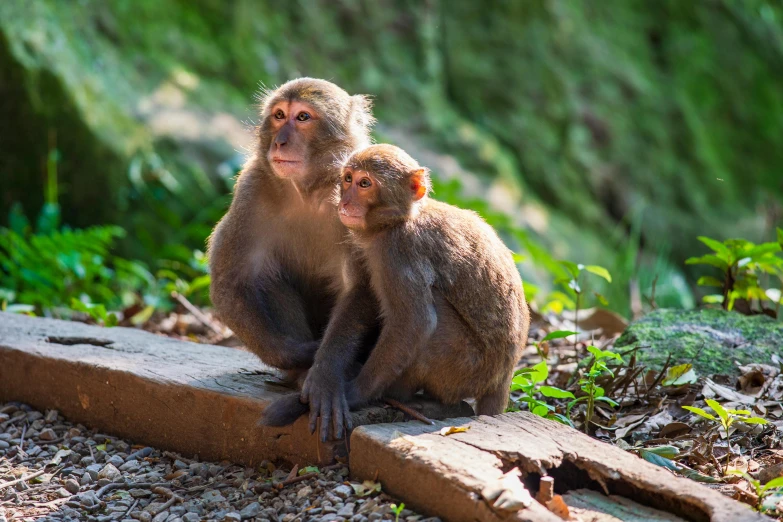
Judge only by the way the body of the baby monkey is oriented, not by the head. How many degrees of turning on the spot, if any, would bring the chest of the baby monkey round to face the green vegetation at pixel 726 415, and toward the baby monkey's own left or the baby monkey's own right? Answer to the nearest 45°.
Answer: approximately 180°

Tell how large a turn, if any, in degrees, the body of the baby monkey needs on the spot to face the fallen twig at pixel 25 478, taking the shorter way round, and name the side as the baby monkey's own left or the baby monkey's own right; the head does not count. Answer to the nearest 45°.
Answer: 0° — it already faces it

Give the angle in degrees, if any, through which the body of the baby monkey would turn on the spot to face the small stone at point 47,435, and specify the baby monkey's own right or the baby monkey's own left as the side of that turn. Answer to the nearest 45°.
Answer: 0° — it already faces it

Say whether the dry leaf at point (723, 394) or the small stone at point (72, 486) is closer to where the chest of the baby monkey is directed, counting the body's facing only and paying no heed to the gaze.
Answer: the small stone

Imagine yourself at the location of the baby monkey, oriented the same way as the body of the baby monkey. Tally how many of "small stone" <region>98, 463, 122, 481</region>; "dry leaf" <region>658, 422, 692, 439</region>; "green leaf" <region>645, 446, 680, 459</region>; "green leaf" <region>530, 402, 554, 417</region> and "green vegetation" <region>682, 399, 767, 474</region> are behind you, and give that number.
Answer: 4

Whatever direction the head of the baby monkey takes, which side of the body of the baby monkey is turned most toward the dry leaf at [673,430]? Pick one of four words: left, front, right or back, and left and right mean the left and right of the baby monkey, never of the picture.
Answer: back

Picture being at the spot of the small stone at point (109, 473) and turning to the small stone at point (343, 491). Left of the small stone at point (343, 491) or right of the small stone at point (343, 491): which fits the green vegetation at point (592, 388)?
left

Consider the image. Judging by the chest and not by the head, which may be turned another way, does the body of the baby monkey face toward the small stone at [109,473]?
yes

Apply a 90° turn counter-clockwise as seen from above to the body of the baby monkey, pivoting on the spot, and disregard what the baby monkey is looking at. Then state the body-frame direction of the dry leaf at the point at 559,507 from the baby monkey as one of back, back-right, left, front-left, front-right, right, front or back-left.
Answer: front-left

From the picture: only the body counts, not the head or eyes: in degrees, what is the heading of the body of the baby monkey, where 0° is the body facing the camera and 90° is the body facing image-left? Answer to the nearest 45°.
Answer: approximately 90°
